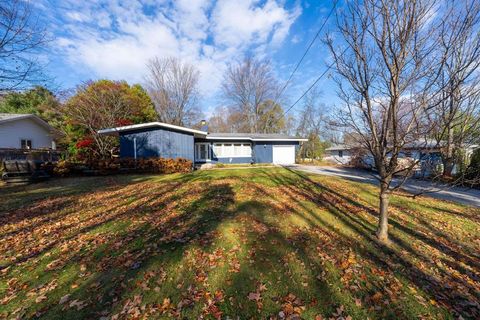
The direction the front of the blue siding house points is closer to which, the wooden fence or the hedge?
the hedge

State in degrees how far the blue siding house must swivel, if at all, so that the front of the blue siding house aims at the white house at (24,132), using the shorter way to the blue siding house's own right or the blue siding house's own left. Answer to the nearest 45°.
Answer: approximately 90° to the blue siding house's own right

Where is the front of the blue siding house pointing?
toward the camera

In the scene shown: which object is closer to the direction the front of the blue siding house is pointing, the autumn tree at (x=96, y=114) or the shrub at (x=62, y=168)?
the shrub

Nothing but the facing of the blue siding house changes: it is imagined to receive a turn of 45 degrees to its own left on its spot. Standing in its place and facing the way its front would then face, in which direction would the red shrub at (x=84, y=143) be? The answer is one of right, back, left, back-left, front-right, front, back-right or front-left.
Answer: back-right

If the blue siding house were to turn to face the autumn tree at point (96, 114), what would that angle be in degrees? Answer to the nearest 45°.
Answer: approximately 90° to its right
